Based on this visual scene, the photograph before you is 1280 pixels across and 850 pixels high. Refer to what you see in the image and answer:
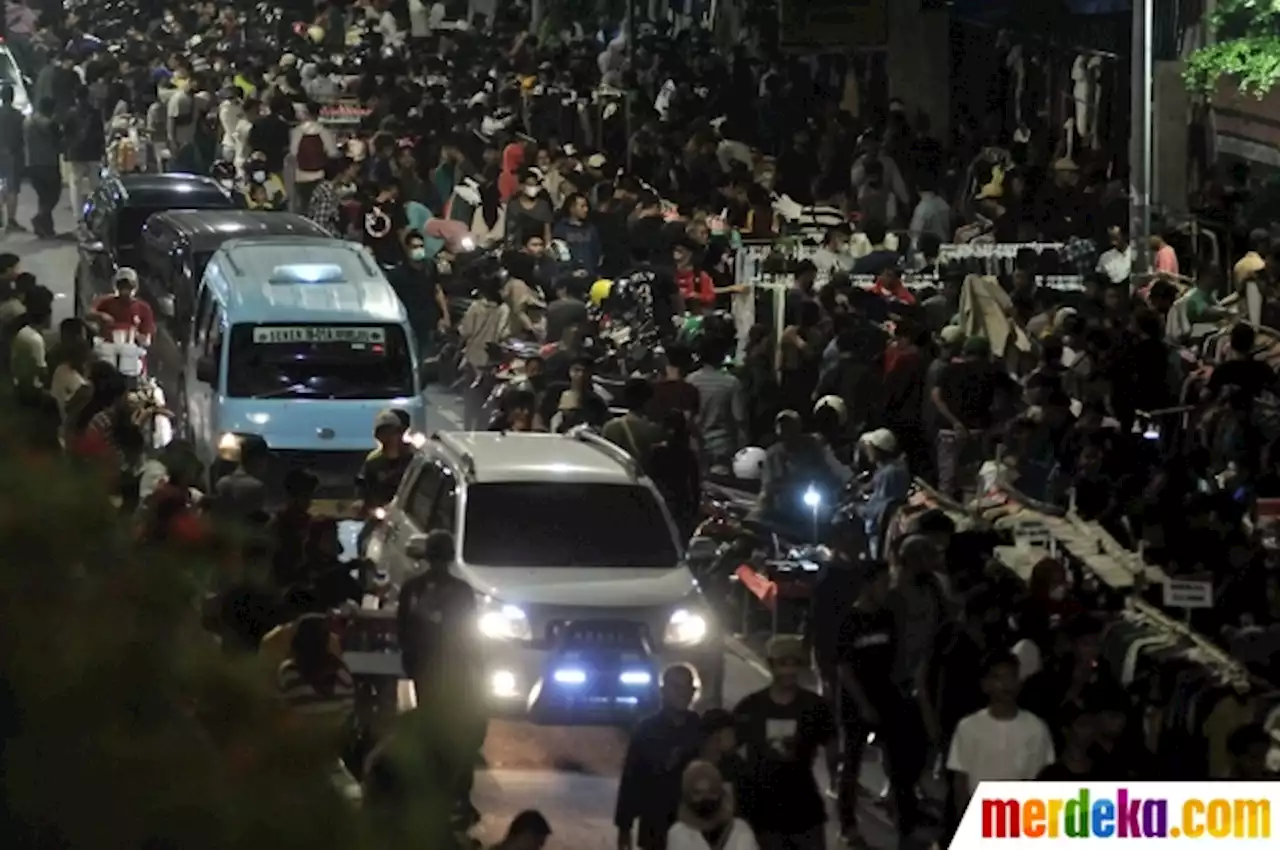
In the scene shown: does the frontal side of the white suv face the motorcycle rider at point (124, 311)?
no

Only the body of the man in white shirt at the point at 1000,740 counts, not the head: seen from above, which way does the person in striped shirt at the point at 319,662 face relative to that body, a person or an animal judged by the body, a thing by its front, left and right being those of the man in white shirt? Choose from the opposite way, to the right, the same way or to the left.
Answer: the opposite way

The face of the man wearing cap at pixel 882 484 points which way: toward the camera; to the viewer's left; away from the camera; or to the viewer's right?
to the viewer's left

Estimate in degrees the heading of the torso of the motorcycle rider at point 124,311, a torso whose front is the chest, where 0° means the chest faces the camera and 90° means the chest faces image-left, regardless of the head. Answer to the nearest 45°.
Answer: approximately 0°

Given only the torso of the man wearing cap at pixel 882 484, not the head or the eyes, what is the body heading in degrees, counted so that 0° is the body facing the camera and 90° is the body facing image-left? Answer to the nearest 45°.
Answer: approximately 90°

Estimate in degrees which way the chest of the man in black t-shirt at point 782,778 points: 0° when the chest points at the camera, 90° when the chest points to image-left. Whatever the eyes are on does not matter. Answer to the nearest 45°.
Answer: approximately 0°

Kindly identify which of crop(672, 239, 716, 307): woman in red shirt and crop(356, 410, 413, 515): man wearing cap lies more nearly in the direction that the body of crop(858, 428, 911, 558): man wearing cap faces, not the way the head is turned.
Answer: the man wearing cap

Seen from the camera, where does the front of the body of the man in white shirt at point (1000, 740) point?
toward the camera

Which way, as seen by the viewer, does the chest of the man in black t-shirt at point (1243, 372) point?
away from the camera

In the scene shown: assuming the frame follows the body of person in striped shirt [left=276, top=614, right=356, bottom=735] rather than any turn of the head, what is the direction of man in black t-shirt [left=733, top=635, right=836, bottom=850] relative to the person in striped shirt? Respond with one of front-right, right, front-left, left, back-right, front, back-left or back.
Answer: right

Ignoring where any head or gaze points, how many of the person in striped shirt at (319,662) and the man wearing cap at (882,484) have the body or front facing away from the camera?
1

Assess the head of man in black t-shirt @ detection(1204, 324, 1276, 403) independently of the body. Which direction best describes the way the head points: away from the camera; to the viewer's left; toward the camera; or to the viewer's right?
away from the camera

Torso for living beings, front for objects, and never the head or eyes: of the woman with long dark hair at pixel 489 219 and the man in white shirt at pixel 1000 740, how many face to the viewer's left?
0

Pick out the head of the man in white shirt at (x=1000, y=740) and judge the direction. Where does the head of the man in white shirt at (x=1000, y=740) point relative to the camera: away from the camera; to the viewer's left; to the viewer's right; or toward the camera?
toward the camera

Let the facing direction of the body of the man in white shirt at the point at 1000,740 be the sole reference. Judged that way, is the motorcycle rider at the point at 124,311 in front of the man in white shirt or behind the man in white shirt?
behind
